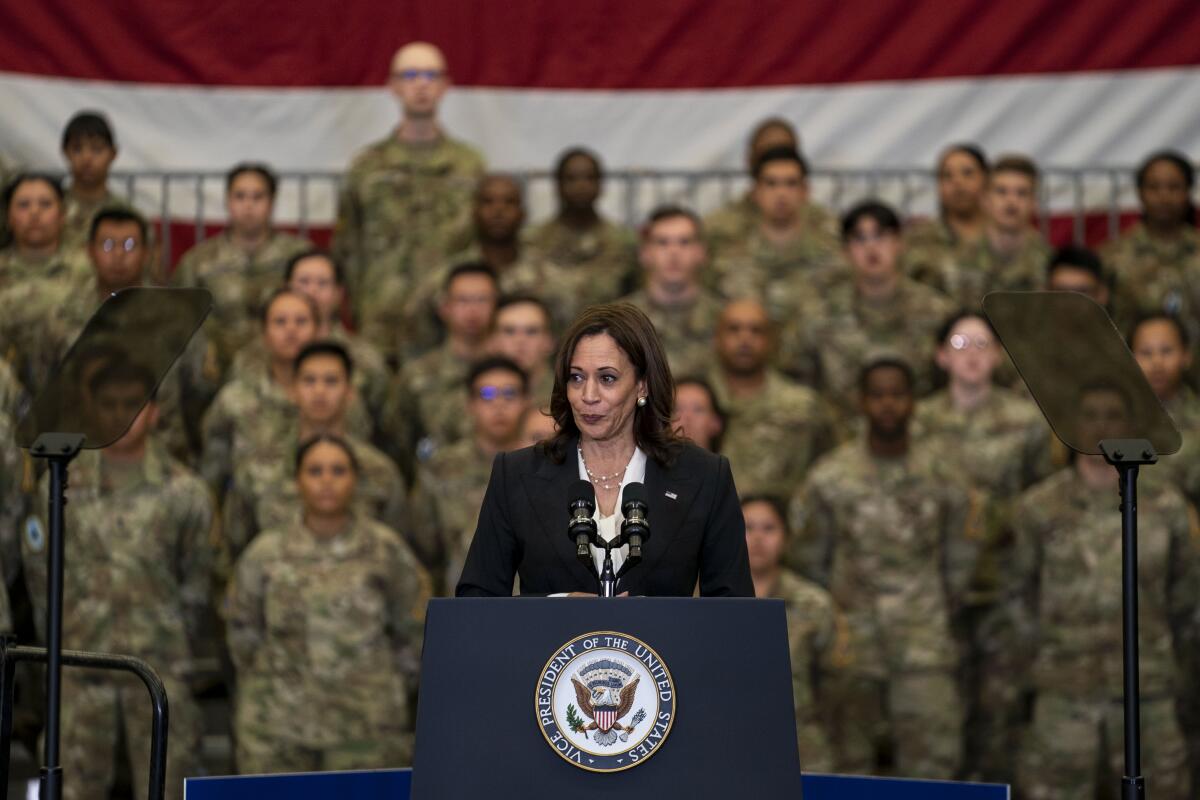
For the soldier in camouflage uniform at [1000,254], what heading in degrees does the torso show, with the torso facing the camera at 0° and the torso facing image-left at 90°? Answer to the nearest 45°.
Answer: approximately 0°

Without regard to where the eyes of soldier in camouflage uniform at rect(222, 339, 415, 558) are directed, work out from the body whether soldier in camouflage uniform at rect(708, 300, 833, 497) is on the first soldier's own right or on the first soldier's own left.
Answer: on the first soldier's own left

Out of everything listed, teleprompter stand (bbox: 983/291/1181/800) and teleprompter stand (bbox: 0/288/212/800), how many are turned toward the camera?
0

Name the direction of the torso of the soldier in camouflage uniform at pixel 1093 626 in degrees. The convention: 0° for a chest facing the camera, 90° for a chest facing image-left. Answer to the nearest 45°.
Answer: approximately 0°

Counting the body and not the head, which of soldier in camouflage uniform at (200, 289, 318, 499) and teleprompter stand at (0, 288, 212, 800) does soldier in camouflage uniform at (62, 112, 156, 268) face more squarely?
the teleprompter stand

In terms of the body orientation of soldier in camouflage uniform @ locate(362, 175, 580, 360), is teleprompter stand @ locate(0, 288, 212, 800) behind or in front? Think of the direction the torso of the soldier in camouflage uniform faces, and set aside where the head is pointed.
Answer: in front

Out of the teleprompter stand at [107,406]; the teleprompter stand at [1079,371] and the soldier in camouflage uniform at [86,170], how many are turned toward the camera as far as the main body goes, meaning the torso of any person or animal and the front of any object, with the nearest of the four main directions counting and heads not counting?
1

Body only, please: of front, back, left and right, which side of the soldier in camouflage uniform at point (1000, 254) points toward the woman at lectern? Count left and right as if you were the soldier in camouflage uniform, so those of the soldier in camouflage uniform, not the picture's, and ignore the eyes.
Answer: front

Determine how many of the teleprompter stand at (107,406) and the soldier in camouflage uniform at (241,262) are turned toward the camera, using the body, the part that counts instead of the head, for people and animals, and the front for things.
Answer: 1

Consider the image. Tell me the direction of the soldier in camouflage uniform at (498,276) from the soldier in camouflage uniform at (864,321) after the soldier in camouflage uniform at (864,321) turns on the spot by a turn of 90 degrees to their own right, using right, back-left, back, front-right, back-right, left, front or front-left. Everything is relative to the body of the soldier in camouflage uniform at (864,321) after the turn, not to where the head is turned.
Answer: front
